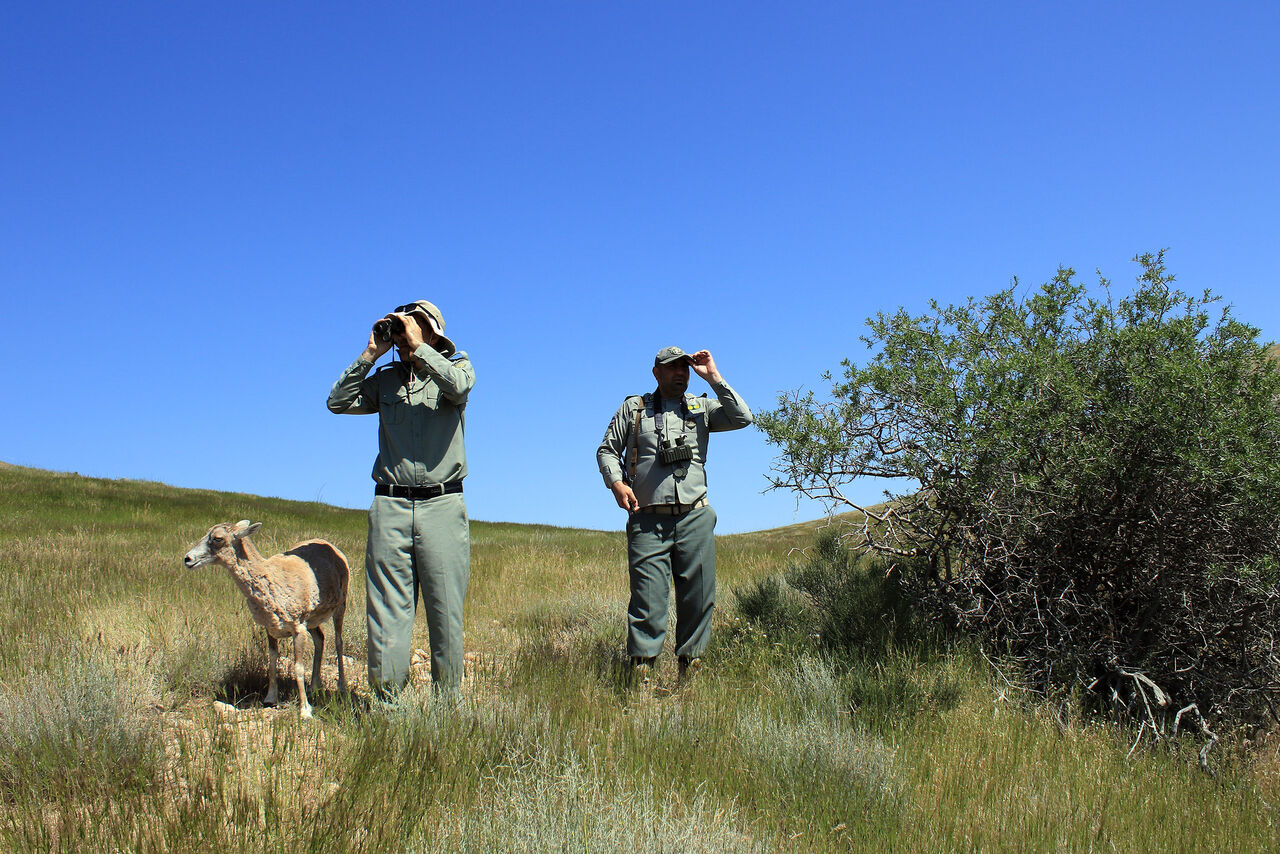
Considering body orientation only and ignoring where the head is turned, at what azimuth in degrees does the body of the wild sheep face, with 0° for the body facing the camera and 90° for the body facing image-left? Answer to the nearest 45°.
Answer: approximately 45°

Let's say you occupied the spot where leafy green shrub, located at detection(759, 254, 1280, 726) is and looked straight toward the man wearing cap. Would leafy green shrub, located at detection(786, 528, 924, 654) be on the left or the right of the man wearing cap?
right

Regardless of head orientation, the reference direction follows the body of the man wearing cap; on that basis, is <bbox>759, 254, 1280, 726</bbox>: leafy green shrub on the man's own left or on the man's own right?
on the man's own left

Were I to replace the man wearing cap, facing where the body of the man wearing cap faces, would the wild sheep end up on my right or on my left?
on my right

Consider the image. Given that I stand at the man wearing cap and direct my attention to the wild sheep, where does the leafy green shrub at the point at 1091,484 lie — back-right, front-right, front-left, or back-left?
back-left
